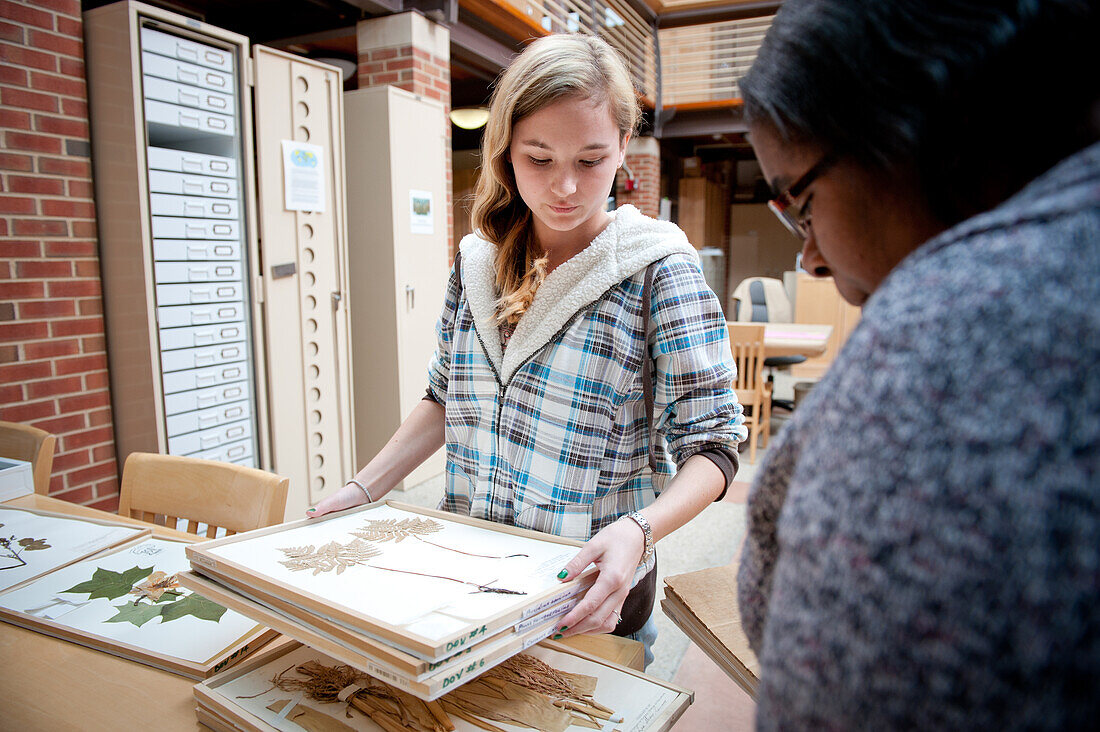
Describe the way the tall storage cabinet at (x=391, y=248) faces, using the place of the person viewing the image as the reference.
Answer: facing the viewer and to the right of the viewer

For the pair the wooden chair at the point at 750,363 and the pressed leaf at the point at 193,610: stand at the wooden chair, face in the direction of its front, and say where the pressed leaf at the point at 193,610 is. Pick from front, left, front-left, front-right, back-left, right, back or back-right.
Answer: back-right

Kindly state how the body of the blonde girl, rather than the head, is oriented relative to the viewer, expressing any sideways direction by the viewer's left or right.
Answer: facing the viewer and to the left of the viewer

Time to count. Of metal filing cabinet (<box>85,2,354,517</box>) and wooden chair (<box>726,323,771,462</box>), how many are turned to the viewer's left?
0

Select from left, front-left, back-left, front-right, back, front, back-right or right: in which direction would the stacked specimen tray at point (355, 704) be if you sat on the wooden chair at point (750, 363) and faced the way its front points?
back-right

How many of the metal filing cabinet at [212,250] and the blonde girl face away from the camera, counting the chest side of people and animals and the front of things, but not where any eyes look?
0

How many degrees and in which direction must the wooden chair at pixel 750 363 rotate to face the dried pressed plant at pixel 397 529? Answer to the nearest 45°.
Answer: approximately 135° to its right

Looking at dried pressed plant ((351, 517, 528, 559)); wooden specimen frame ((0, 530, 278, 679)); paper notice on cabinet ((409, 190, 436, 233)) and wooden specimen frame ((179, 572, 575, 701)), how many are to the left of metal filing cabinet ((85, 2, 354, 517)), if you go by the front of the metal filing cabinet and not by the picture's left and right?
1

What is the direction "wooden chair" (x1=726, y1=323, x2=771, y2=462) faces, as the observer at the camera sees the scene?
facing away from the viewer and to the right of the viewer

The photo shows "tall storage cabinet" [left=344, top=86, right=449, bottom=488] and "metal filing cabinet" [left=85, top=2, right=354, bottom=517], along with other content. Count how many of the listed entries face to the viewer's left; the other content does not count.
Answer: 0

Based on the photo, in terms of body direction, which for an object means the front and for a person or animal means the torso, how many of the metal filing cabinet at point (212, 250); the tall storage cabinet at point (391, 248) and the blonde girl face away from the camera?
0

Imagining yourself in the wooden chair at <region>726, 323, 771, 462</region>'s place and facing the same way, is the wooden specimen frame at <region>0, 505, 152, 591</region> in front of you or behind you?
behind

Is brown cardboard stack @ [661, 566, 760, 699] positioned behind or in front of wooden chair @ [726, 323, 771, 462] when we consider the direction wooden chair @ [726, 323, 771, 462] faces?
behind

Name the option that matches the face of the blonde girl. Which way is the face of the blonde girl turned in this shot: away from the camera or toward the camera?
toward the camera

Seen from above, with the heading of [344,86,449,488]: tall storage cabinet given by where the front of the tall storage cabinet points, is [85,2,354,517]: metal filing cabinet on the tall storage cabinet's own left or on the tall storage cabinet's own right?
on the tall storage cabinet's own right

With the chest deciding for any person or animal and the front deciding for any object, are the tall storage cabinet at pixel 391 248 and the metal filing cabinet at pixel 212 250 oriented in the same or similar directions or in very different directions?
same or similar directions

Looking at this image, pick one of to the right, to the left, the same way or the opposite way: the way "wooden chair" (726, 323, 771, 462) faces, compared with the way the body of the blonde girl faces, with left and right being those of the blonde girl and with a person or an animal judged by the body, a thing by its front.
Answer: the opposite way

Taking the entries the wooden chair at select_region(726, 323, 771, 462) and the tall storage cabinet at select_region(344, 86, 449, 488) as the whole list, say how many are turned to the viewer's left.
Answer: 0
